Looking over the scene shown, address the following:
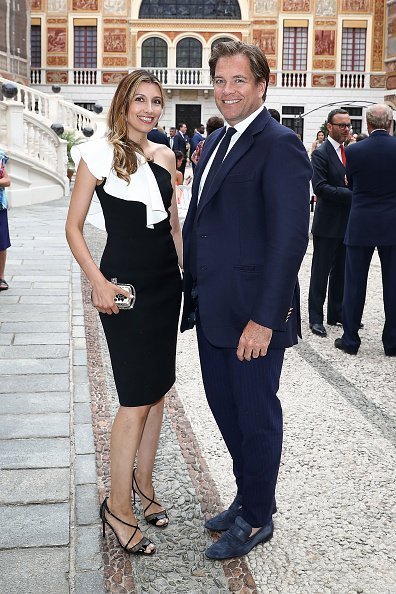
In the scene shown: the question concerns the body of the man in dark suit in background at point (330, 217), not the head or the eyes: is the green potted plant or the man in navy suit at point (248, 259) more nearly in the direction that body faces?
the man in navy suit

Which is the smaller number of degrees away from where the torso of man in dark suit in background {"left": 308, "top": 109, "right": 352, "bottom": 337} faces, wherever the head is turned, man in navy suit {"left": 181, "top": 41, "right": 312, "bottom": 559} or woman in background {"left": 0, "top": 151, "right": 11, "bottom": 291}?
the man in navy suit

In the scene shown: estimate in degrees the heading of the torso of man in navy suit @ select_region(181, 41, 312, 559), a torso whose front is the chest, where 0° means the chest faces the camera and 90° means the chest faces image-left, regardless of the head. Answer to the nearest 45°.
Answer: approximately 45°

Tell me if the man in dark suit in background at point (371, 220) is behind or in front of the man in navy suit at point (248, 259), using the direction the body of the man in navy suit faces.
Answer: behind

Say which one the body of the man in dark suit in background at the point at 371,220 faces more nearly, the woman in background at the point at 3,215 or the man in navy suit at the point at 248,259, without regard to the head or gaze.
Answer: the woman in background

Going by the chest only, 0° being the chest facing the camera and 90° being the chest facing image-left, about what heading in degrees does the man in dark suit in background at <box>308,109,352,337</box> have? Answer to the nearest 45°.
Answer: approximately 315°

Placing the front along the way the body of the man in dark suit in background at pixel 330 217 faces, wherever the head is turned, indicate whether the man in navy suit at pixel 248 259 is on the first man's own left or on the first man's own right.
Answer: on the first man's own right

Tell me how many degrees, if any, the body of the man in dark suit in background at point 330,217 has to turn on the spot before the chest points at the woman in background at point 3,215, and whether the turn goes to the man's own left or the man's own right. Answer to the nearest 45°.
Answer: approximately 135° to the man's own right

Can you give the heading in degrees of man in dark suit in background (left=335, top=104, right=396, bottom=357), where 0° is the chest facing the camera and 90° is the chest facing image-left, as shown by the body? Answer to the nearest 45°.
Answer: approximately 180°
